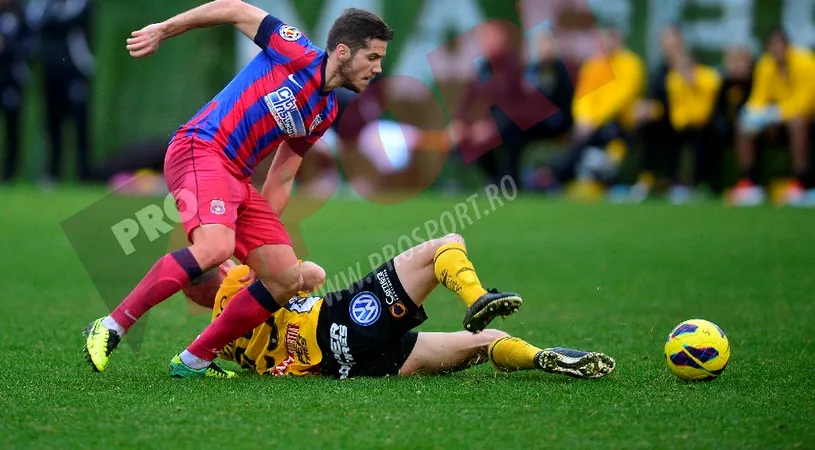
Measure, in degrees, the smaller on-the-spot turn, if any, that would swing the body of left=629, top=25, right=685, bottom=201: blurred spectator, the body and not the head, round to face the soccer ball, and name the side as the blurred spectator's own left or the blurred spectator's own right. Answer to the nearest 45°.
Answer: approximately 45° to the blurred spectator's own left

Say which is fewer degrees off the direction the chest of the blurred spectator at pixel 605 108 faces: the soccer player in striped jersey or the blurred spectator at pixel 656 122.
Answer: the soccer player in striped jersey

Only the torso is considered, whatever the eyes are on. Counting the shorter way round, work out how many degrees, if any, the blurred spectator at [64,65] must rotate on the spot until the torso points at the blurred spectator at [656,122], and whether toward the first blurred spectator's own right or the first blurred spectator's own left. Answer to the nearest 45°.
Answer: approximately 45° to the first blurred spectator's own left

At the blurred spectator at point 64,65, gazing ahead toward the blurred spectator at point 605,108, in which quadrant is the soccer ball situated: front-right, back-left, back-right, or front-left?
front-right

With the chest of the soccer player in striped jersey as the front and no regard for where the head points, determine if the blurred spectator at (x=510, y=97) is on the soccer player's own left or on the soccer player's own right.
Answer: on the soccer player's own left

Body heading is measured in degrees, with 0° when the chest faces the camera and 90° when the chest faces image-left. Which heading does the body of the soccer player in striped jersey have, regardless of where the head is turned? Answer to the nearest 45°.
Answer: approximately 315°

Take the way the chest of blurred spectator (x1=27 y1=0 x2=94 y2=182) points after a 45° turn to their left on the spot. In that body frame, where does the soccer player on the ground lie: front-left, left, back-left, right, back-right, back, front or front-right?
front-right

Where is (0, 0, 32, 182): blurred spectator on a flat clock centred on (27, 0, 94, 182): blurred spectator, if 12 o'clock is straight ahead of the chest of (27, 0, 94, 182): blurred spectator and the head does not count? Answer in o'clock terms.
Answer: (0, 0, 32, 182): blurred spectator is roughly at 4 o'clock from (27, 0, 94, 182): blurred spectator.

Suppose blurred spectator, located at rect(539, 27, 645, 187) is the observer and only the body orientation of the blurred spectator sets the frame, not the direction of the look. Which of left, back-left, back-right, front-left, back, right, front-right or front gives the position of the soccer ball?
front-left

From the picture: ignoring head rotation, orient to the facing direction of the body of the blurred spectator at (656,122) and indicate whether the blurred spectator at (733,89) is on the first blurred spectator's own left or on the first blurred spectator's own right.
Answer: on the first blurred spectator's own left

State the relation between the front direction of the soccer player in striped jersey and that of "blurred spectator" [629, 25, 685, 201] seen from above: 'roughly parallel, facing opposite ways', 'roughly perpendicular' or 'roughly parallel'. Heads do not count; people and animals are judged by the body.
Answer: roughly perpendicular

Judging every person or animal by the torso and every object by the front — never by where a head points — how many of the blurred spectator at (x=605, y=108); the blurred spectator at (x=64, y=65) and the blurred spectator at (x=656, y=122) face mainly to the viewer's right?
0

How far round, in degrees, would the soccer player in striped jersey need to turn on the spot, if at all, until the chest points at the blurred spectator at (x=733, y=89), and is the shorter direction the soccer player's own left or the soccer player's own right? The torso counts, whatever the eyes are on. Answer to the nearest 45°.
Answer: approximately 90° to the soccer player's own left

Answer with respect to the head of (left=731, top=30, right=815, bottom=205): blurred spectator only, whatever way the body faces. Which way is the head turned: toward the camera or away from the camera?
toward the camera

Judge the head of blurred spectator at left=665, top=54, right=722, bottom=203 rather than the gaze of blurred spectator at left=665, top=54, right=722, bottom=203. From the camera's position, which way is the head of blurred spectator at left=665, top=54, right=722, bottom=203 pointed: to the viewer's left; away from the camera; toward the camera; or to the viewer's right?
toward the camera

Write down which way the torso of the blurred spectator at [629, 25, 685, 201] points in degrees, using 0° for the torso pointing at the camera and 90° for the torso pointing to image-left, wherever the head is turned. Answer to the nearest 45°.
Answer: approximately 45°

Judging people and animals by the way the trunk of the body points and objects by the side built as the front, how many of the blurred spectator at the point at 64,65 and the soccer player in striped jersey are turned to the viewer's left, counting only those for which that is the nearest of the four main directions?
0

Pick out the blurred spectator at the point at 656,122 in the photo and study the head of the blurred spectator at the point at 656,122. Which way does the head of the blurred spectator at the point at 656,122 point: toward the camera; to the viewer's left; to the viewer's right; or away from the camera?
toward the camera

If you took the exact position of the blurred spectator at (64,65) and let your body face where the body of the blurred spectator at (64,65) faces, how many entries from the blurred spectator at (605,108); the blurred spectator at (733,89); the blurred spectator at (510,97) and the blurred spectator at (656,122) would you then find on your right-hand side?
0

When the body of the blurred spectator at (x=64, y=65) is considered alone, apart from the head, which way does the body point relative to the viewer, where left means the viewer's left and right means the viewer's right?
facing the viewer

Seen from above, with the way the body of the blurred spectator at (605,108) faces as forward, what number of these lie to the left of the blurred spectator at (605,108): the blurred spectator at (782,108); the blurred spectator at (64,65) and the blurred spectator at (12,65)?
1
